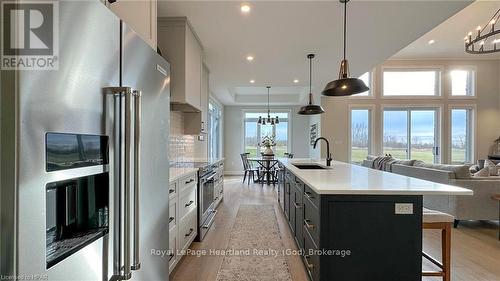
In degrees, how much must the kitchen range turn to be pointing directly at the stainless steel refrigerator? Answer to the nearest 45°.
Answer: approximately 90° to its right

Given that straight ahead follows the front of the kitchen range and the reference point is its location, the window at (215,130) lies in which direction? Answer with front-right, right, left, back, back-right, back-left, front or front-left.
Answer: left

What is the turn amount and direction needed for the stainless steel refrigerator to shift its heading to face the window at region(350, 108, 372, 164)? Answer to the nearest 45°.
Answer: approximately 90° to its left

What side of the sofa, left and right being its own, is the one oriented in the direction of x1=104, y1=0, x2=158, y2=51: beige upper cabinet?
back

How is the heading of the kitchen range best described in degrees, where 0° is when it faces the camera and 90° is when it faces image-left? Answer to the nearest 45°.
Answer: approximately 270°

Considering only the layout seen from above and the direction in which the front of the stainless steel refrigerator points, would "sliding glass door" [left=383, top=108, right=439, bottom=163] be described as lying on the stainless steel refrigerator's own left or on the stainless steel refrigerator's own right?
on the stainless steel refrigerator's own left

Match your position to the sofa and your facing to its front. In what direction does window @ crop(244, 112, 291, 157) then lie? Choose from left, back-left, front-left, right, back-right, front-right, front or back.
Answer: left

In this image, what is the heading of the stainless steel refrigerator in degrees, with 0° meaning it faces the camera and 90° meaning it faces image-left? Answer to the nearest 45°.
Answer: approximately 315°

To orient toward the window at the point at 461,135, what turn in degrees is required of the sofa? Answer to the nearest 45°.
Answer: approximately 45° to its left

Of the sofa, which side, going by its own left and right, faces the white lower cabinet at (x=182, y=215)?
back

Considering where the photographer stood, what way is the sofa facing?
facing away from the viewer and to the right of the viewer

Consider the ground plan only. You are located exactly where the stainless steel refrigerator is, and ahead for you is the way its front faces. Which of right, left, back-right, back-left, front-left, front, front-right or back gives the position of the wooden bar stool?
front-left

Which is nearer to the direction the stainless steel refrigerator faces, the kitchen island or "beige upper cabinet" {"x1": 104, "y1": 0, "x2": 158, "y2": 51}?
the kitchen island

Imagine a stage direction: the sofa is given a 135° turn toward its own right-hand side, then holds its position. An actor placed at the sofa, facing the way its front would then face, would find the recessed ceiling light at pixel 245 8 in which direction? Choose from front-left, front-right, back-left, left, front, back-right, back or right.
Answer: front-right
